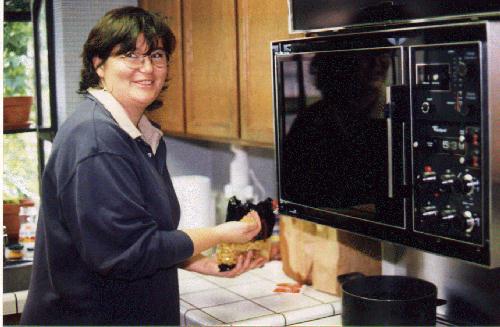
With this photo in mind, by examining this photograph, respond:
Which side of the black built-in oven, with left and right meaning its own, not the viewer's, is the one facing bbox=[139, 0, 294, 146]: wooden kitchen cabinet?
right

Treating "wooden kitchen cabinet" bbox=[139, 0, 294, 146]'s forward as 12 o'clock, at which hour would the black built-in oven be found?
The black built-in oven is roughly at 10 o'clock from the wooden kitchen cabinet.

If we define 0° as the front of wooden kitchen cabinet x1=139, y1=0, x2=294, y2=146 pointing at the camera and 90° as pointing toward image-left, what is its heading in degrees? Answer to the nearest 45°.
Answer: approximately 45°

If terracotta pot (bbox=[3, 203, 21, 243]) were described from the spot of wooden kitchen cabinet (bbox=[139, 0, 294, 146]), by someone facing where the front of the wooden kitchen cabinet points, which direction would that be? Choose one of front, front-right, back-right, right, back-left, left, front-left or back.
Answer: right

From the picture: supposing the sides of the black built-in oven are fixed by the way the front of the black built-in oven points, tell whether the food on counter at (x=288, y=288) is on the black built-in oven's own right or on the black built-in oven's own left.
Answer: on the black built-in oven's own right

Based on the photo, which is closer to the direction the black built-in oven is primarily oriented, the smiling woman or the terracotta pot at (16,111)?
the smiling woman

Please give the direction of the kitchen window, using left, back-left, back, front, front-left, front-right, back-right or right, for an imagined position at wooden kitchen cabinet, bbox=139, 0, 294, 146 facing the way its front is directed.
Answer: right

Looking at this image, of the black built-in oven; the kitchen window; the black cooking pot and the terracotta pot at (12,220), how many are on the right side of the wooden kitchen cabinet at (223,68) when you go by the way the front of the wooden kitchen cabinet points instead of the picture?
2

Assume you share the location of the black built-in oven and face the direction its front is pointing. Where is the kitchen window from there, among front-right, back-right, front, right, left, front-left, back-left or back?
right

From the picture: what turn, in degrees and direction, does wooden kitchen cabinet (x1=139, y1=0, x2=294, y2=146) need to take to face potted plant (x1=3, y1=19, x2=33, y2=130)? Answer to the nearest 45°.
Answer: approximately 90° to its right

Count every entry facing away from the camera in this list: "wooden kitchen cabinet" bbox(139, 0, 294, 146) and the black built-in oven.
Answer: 0

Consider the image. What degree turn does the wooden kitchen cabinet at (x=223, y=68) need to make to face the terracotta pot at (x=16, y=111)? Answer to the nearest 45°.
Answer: approximately 90° to its right

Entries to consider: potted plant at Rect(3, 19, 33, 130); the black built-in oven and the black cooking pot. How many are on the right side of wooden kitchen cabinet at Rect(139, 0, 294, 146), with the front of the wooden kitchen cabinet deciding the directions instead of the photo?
1

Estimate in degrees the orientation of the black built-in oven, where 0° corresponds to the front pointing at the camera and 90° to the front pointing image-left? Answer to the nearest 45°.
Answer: approximately 45°

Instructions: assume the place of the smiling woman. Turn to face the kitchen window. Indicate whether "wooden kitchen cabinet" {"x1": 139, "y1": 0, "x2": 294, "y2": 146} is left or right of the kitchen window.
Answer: right

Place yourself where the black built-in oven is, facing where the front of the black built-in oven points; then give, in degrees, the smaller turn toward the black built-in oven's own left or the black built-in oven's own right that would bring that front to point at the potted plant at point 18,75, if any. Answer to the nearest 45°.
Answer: approximately 90° to the black built-in oven's own right
